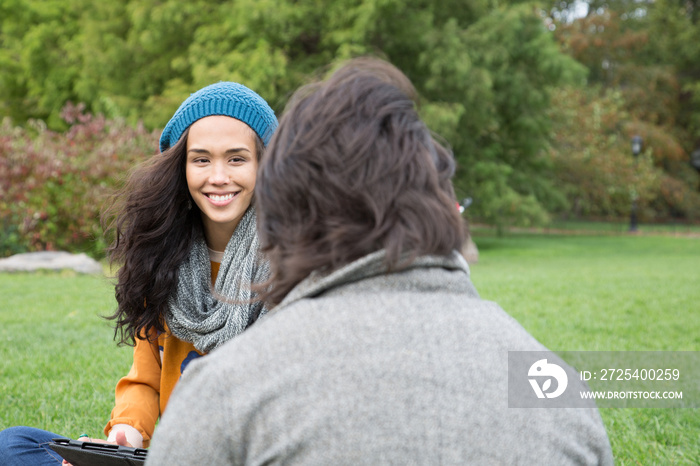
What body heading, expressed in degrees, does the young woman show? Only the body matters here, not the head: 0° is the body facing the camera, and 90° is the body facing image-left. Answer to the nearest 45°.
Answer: approximately 0°

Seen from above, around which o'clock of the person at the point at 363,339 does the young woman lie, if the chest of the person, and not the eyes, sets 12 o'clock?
The young woman is roughly at 11 o'clock from the person.

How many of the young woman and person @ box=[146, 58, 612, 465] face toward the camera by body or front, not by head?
1

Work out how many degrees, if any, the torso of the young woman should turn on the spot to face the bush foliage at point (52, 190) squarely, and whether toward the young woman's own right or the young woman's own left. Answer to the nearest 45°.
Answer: approximately 180°

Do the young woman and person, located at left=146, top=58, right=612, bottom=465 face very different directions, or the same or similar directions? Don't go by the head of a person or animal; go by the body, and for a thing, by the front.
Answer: very different directions

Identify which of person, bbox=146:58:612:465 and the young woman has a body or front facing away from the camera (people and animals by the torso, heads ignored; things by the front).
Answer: the person

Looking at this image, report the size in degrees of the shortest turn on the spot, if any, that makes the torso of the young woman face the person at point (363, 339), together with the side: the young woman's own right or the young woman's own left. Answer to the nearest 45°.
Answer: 0° — they already face them

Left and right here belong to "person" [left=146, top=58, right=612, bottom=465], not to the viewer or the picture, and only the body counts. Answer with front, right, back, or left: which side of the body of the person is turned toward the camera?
back

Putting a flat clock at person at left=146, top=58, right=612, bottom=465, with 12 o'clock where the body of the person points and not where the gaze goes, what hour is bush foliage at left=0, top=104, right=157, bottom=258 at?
The bush foliage is roughly at 11 o'clock from the person.

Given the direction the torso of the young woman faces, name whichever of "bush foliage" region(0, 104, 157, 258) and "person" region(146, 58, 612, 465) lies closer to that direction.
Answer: the person
